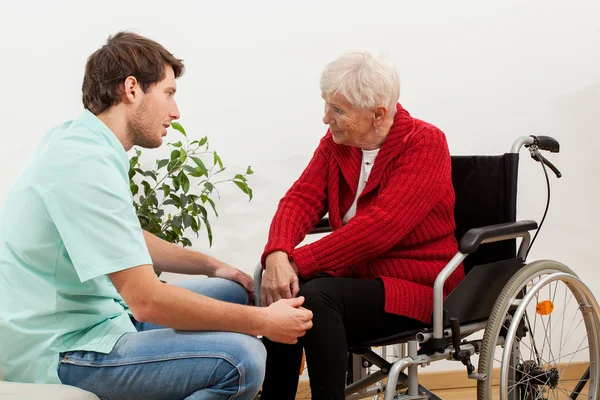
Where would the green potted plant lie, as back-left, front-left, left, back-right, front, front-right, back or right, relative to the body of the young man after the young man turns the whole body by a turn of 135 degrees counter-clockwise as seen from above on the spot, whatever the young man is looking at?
front-right

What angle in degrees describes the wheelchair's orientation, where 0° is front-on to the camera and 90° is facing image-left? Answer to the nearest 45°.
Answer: approximately 45°

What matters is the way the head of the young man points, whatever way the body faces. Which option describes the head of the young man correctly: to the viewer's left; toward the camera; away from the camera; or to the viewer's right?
to the viewer's right

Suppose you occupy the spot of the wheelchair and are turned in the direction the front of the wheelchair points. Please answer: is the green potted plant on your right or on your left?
on your right

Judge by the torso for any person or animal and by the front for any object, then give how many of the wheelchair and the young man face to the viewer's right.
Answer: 1

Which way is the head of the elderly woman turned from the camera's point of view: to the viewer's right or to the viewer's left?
to the viewer's left

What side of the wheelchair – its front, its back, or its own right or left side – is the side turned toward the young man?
front

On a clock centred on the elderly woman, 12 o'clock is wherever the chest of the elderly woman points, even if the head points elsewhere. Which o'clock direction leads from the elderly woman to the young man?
The young man is roughly at 12 o'clock from the elderly woman.

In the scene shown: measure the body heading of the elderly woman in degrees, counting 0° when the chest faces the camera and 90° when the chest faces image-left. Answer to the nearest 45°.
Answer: approximately 45°

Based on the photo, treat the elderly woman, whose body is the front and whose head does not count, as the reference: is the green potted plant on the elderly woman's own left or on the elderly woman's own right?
on the elderly woman's own right

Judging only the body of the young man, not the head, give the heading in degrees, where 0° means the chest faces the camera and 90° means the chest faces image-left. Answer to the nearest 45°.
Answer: approximately 270°
